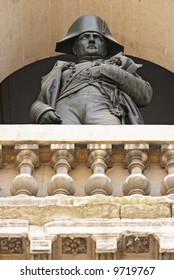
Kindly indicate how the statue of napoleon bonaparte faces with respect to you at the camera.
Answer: facing the viewer
